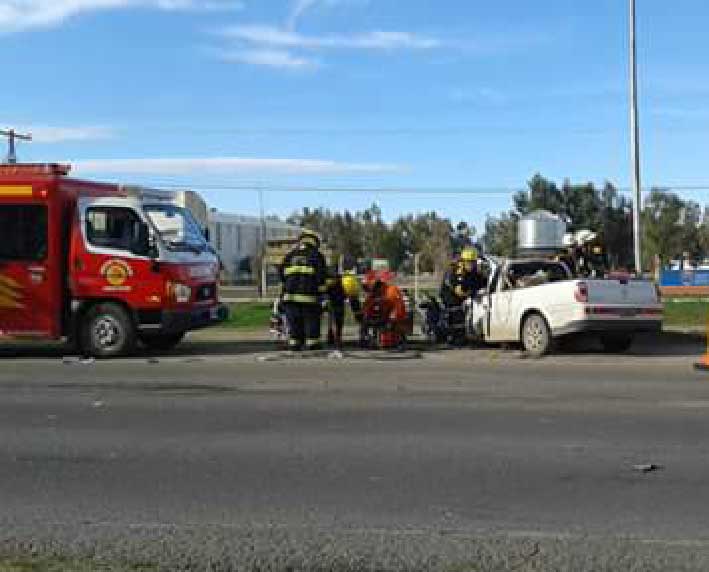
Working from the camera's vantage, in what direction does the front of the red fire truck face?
facing the viewer and to the right of the viewer

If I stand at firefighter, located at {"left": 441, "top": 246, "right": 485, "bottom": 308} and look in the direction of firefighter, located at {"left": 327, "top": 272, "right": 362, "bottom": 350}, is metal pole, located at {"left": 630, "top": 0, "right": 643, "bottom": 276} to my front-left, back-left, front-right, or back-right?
back-right

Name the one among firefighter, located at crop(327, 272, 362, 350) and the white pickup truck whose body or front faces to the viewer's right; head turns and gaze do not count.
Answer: the firefighter

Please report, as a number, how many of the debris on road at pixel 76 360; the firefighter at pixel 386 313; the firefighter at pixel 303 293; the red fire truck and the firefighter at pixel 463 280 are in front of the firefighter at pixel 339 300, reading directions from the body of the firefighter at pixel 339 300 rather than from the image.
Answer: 2

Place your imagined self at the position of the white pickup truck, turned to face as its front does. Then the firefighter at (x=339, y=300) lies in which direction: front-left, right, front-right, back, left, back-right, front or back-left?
front-left

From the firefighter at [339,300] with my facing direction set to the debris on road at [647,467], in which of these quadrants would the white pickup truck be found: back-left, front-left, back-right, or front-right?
front-left

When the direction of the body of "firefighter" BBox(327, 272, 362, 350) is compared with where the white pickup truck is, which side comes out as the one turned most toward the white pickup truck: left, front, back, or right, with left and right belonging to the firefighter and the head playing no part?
front

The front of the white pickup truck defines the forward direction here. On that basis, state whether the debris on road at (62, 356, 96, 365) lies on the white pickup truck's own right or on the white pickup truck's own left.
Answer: on the white pickup truck's own left

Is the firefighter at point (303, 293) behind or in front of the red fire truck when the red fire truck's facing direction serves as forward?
in front

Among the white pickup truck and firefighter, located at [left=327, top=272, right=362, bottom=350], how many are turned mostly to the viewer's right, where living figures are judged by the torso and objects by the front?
1

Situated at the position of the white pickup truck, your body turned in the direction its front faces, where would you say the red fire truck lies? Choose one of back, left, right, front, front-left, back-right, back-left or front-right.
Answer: front-left

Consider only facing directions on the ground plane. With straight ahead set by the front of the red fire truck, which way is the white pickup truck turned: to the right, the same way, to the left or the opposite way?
the opposite way

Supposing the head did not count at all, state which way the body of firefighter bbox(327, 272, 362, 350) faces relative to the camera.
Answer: to the viewer's right

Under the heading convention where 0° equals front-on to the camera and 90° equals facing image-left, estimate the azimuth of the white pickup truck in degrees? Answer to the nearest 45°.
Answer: approximately 135°
